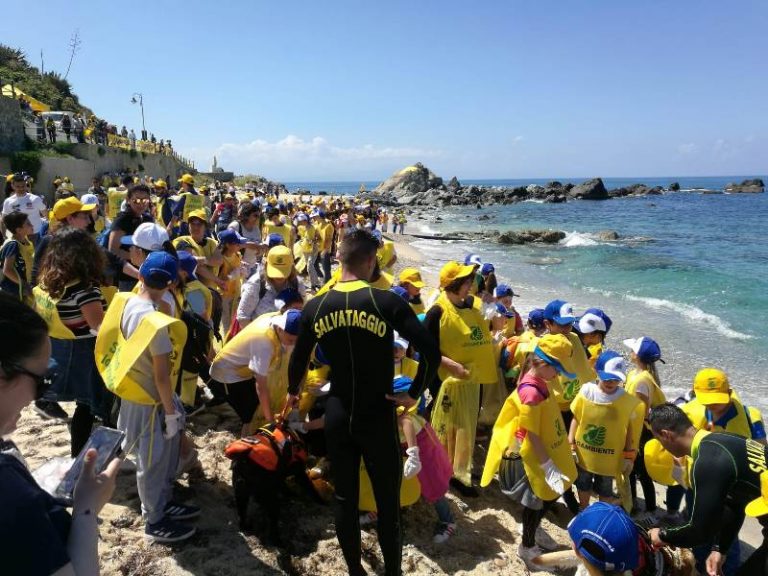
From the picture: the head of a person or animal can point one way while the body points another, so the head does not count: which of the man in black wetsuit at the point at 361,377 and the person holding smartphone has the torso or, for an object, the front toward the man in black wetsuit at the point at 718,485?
the person holding smartphone

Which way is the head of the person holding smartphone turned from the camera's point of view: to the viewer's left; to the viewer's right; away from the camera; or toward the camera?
to the viewer's right

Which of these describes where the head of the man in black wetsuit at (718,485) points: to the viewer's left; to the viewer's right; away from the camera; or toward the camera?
to the viewer's left

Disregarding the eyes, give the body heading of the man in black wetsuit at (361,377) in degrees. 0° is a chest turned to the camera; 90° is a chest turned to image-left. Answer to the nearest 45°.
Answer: approximately 180°

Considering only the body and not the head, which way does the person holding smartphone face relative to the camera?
to the viewer's right

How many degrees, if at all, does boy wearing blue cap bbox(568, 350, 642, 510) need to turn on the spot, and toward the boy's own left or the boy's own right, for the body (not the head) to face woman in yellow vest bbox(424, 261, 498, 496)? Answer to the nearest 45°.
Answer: approximately 90° to the boy's own right

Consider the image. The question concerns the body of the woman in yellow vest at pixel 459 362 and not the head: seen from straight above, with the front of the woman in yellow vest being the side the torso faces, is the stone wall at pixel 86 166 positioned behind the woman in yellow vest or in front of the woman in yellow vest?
behind

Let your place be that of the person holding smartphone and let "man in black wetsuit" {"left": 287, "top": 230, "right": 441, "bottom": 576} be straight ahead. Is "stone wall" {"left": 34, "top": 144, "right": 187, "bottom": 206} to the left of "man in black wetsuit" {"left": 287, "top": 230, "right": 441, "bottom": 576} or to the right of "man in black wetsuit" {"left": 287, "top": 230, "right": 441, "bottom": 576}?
left

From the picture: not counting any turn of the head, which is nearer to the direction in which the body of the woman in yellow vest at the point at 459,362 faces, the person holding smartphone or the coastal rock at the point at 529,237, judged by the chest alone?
the person holding smartphone
